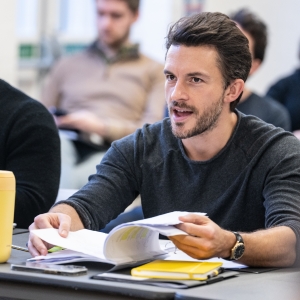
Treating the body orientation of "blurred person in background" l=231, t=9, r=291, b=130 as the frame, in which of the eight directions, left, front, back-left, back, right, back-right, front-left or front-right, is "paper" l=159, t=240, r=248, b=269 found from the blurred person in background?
front-left

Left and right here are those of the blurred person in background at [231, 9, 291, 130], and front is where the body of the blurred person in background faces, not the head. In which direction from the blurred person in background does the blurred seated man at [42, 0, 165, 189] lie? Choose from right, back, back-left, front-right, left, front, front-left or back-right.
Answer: right

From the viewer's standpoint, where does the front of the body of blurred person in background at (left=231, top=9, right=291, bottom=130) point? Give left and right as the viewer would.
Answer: facing the viewer and to the left of the viewer

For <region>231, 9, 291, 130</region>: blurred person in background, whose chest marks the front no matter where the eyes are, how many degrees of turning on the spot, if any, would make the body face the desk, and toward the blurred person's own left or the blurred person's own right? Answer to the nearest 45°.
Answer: approximately 45° to the blurred person's own left

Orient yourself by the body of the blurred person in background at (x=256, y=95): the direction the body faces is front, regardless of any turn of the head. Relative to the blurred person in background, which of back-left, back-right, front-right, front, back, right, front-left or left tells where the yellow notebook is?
front-left

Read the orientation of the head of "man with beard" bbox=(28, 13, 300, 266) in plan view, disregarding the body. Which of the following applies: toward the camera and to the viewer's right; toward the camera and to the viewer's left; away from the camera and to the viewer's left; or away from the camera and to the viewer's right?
toward the camera and to the viewer's left
